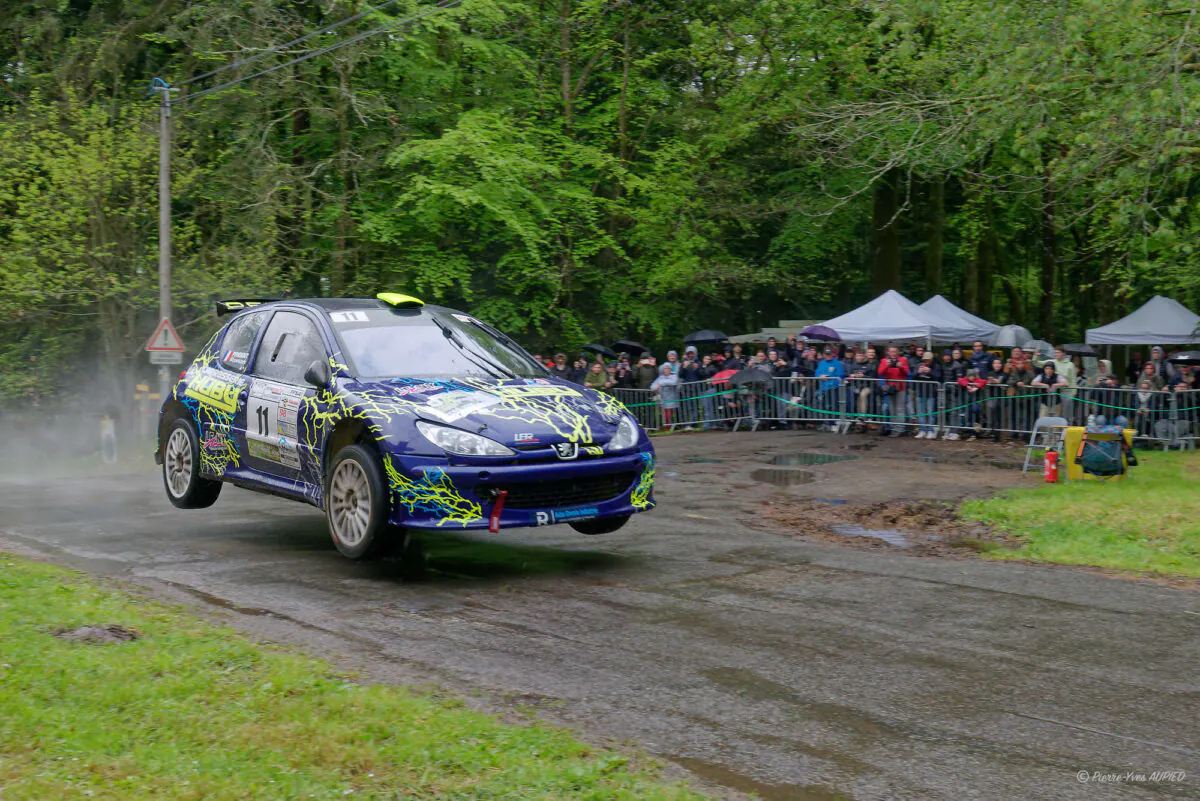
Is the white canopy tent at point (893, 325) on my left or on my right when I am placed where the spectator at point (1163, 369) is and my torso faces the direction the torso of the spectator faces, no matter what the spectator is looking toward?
on my right

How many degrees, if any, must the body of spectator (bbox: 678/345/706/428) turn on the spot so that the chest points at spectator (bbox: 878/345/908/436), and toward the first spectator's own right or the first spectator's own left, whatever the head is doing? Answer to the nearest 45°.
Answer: approximately 45° to the first spectator's own left

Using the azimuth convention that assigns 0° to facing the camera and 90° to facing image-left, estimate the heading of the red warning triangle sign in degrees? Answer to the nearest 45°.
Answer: approximately 0°

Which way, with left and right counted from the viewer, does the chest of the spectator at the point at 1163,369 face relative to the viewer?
facing the viewer and to the left of the viewer

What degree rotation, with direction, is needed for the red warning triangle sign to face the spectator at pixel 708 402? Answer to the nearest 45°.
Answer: approximately 90° to its left

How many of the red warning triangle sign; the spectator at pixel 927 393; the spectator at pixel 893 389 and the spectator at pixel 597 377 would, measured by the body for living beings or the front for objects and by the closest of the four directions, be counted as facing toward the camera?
4

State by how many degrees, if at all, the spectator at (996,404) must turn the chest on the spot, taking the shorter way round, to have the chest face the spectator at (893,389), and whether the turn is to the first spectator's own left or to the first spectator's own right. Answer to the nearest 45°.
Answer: approximately 90° to the first spectator's own right

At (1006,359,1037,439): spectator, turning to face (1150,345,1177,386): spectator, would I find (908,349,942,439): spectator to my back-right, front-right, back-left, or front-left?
back-left

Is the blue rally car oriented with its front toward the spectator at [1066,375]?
no

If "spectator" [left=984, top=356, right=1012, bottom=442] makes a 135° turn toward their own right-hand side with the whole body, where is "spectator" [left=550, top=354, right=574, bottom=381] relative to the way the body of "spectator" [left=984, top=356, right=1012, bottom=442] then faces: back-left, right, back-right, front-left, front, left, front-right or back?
left

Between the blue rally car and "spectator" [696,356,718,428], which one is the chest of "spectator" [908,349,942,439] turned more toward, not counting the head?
the blue rally car

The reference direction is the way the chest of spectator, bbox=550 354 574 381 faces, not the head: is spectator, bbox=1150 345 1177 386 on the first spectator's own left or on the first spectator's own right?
on the first spectator's own left

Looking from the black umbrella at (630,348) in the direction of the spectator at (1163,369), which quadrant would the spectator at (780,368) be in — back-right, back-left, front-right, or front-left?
front-right

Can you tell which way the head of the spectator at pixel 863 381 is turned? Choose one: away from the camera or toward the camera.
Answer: toward the camera

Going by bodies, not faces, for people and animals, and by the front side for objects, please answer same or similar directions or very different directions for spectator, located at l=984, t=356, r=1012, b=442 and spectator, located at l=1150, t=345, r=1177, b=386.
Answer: same or similar directions

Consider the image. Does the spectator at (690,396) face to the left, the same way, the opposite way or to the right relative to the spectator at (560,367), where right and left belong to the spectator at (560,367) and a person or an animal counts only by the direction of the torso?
the same way

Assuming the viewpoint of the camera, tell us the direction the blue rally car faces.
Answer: facing the viewer and to the right of the viewer

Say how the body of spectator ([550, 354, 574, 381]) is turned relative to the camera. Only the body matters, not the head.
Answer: toward the camera

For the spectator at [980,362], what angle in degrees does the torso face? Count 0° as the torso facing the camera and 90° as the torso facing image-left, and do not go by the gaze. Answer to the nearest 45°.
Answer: approximately 45°

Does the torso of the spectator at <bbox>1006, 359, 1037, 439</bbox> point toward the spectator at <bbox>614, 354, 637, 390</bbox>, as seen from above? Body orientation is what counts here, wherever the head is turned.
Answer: no

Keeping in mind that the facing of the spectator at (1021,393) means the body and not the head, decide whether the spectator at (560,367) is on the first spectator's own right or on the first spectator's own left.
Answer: on the first spectator's own right

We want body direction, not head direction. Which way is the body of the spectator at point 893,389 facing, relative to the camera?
toward the camera
